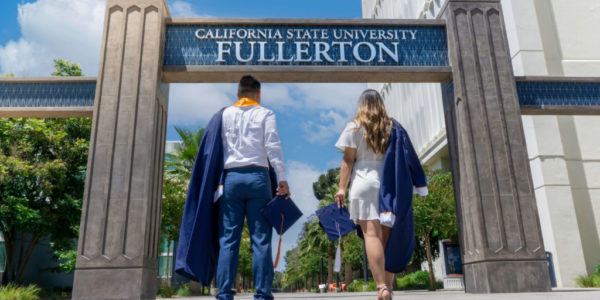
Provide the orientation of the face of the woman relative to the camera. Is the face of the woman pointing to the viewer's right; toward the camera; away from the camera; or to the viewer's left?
away from the camera

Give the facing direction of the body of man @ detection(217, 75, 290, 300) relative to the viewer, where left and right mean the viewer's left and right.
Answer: facing away from the viewer

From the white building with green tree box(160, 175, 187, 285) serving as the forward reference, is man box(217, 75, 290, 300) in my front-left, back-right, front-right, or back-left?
front-left

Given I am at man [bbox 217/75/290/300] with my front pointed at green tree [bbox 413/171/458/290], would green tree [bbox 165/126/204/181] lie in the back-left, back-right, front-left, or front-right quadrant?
front-left

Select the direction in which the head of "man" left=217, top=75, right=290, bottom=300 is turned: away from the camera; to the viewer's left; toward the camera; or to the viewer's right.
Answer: away from the camera

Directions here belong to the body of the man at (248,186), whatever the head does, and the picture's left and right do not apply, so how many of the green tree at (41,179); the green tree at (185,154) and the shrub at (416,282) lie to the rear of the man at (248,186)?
0

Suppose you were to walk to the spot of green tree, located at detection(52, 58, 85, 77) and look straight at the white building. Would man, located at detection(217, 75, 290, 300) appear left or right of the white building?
right

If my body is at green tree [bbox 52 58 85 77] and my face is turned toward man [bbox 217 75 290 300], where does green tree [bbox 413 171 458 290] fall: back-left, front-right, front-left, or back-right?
front-left

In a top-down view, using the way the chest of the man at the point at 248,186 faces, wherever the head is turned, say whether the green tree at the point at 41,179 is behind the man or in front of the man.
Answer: in front

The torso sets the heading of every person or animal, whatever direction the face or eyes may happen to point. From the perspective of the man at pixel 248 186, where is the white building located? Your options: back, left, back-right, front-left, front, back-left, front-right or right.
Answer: front-right

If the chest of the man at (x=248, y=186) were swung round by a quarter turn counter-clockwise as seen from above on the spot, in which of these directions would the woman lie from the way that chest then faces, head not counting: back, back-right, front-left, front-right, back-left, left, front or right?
back

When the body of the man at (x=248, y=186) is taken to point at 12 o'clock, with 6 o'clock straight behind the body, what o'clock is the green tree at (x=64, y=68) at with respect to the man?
The green tree is roughly at 11 o'clock from the man.

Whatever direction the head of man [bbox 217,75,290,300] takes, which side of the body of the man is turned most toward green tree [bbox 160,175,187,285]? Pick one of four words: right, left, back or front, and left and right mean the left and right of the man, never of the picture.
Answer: front

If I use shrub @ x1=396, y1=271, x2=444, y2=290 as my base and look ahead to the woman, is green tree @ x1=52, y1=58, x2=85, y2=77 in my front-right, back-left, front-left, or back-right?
front-right

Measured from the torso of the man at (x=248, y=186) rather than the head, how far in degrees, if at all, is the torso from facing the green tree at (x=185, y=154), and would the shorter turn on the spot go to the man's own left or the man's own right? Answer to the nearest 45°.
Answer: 0° — they already face it
